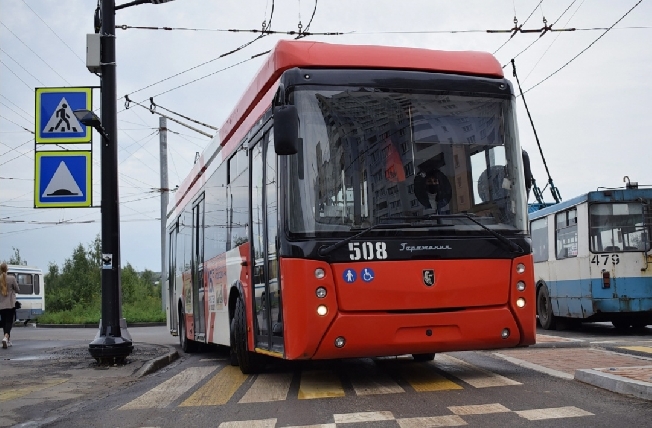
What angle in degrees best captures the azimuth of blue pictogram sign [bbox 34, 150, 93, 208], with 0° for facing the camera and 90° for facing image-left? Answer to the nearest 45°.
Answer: approximately 0°

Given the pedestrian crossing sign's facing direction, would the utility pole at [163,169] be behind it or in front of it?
behind

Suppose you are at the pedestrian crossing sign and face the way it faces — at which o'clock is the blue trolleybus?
The blue trolleybus is roughly at 9 o'clock from the pedestrian crossing sign.
